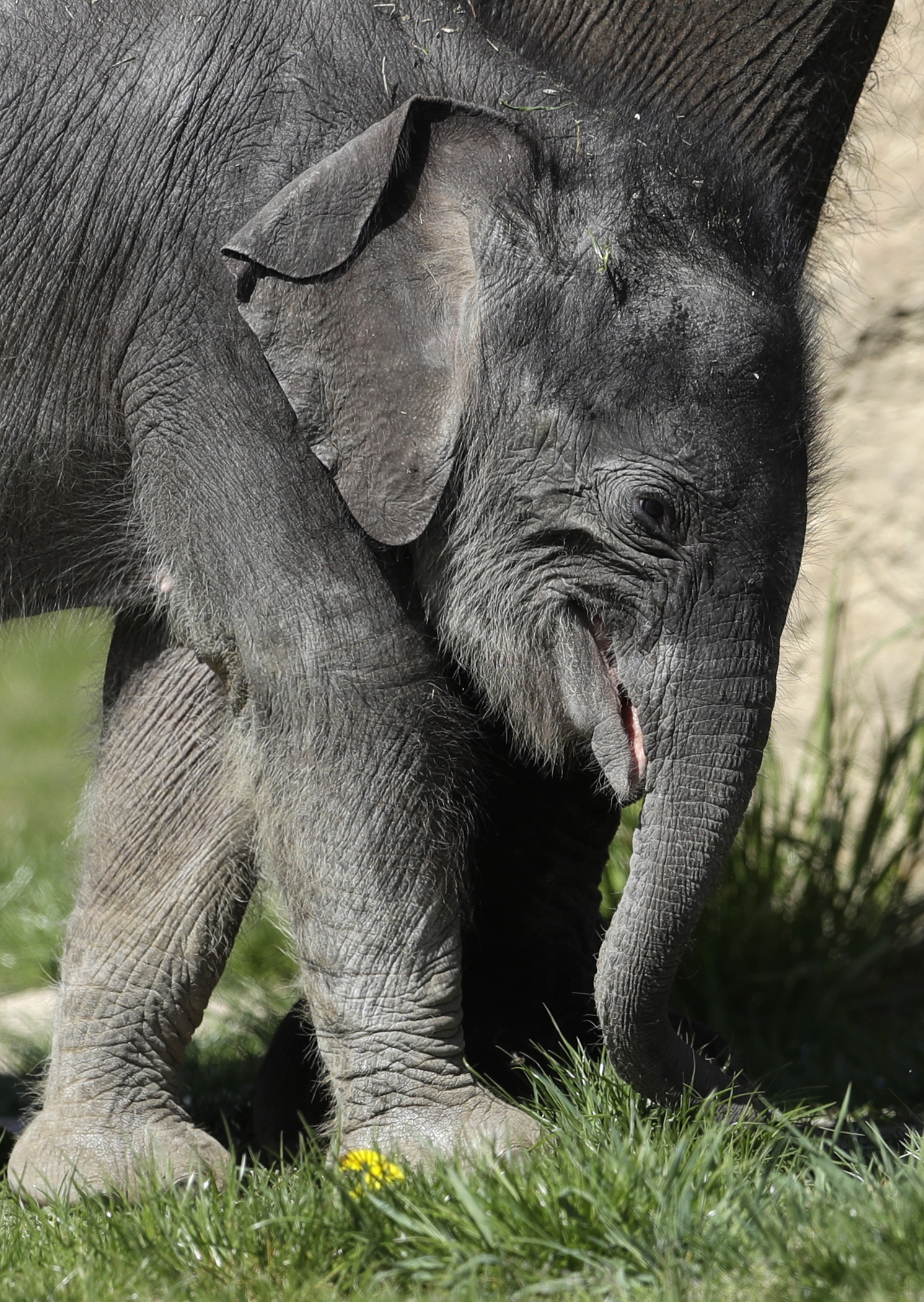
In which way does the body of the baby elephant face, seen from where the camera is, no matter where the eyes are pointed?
to the viewer's right
